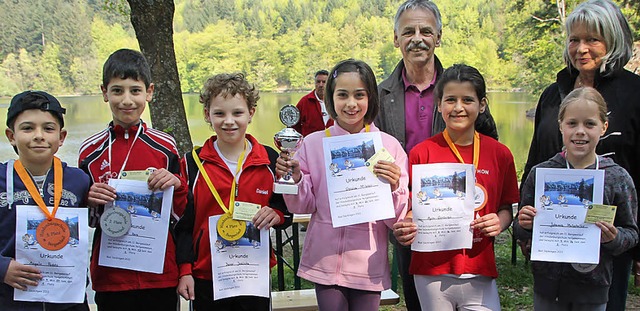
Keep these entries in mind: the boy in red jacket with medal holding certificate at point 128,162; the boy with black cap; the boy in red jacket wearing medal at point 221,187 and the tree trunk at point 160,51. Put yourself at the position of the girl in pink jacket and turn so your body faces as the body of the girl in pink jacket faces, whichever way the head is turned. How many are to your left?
0

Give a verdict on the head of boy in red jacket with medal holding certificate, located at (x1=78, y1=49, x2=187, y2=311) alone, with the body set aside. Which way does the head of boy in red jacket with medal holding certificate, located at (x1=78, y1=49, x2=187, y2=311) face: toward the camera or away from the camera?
toward the camera

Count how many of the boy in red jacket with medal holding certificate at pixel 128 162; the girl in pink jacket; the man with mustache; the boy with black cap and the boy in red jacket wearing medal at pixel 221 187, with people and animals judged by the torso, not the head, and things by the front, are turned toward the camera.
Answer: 5

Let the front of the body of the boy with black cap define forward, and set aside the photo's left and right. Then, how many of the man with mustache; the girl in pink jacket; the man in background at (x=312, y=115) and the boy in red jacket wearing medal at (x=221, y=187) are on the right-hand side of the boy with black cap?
0

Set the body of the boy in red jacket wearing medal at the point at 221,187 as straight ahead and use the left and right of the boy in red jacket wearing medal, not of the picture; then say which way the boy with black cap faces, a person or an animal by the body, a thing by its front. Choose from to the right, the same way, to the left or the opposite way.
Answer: the same way

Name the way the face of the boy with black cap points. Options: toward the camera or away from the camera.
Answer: toward the camera

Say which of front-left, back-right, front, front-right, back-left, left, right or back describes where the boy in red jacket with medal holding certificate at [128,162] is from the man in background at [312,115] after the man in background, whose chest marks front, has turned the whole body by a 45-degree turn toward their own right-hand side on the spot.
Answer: front

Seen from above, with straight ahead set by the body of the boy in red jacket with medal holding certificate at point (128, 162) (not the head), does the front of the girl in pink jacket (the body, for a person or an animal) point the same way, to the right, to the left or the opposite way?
the same way

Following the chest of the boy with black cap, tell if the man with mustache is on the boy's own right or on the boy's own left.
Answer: on the boy's own left

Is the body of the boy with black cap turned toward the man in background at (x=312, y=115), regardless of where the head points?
no

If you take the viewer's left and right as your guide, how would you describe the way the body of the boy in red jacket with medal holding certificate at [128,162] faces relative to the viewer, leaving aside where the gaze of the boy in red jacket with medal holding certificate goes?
facing the viewer

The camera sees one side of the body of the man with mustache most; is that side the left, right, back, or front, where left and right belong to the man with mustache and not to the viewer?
front

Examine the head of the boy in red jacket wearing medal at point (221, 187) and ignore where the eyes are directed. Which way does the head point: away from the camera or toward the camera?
toward the camera

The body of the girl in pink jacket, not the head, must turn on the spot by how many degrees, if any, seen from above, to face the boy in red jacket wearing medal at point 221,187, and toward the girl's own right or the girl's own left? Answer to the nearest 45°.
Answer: approximately 90° to the girl's own right

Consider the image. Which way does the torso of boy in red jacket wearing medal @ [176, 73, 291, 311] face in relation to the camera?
toward the camera

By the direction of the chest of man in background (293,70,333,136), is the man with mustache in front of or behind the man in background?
in front

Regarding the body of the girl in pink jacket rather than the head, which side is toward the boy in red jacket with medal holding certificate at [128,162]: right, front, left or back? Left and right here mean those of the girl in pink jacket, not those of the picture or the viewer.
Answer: right

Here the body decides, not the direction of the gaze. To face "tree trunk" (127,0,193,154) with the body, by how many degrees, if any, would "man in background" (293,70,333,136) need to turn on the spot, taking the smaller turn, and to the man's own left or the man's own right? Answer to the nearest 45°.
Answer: approximately 90° to the man's own right
